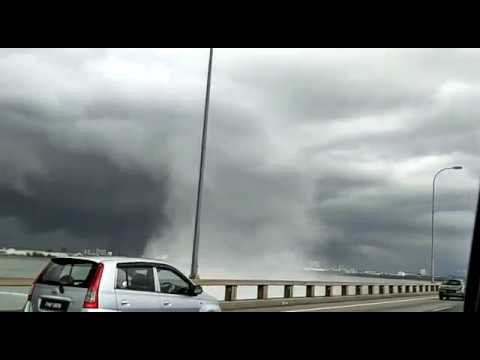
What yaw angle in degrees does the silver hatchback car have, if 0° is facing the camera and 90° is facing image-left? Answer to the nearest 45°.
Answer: approximately 225°

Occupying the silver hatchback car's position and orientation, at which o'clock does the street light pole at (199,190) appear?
The street light pole is roughly at 11 o'clock from the silver hatchback car.

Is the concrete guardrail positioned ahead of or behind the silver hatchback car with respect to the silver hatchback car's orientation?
ahead
